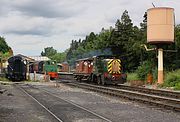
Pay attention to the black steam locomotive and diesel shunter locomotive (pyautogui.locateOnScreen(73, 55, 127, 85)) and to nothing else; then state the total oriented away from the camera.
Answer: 0

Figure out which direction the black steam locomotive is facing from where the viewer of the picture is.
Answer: facing the viewer

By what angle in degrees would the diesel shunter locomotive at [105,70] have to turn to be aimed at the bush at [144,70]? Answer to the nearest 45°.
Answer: approximately 90° to its left

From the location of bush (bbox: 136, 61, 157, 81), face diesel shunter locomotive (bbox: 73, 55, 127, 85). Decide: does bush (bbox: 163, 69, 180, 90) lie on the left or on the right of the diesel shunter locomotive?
left

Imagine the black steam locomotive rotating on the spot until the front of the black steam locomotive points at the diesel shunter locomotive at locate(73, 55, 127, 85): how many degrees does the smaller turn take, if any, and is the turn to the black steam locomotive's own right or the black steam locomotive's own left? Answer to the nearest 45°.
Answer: approximately 45° to the black steam locomotive's own left

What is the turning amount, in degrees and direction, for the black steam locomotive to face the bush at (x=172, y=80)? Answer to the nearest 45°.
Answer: approximately 45° to its left

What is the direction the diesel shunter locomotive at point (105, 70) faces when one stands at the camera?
facing the viewer and to the right of the viewer

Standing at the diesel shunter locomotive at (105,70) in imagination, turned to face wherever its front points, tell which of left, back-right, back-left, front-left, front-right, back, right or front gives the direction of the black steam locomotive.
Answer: back

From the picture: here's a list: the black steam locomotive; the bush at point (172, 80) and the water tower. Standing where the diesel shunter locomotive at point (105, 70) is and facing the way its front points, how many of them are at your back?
1

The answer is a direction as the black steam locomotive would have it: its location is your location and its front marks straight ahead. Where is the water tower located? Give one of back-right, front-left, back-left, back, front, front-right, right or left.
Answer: front-left

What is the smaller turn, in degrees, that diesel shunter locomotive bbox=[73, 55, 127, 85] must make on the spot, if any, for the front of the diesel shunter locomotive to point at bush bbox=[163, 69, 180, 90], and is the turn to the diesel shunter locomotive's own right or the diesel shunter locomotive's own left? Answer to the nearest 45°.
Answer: approximately 45° to the diesel shunter locomotive's own left

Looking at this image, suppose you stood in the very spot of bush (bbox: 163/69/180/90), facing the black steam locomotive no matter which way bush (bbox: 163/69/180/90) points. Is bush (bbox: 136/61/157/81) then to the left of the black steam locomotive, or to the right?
right

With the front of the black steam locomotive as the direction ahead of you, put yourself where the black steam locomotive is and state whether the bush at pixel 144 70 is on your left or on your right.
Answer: on your left
